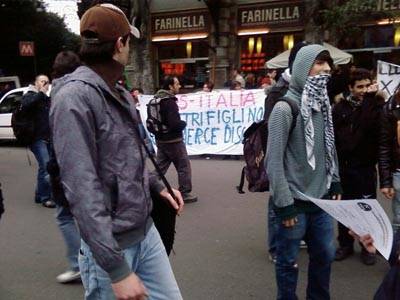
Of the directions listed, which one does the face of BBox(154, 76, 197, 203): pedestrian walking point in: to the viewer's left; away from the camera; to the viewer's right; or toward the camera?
to the viewer's right

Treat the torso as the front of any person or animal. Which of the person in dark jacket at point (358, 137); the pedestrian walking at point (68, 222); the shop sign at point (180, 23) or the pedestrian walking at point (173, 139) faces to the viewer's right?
the pedestrian walking at point (173, 139)

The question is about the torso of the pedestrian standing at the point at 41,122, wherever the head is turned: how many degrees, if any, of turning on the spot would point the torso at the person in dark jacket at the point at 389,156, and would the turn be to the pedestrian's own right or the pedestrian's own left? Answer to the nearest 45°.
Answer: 0° — they already face them

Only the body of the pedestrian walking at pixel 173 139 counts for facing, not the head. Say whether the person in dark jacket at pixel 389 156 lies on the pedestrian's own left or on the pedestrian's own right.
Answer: on the pedestrian's own right
